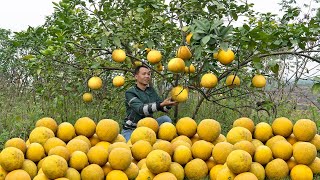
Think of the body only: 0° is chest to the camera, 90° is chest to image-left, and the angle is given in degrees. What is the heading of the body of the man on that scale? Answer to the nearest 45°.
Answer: approximately 315°

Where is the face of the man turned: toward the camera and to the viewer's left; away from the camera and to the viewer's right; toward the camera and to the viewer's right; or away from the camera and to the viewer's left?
toward the camera and to the viewer's right
